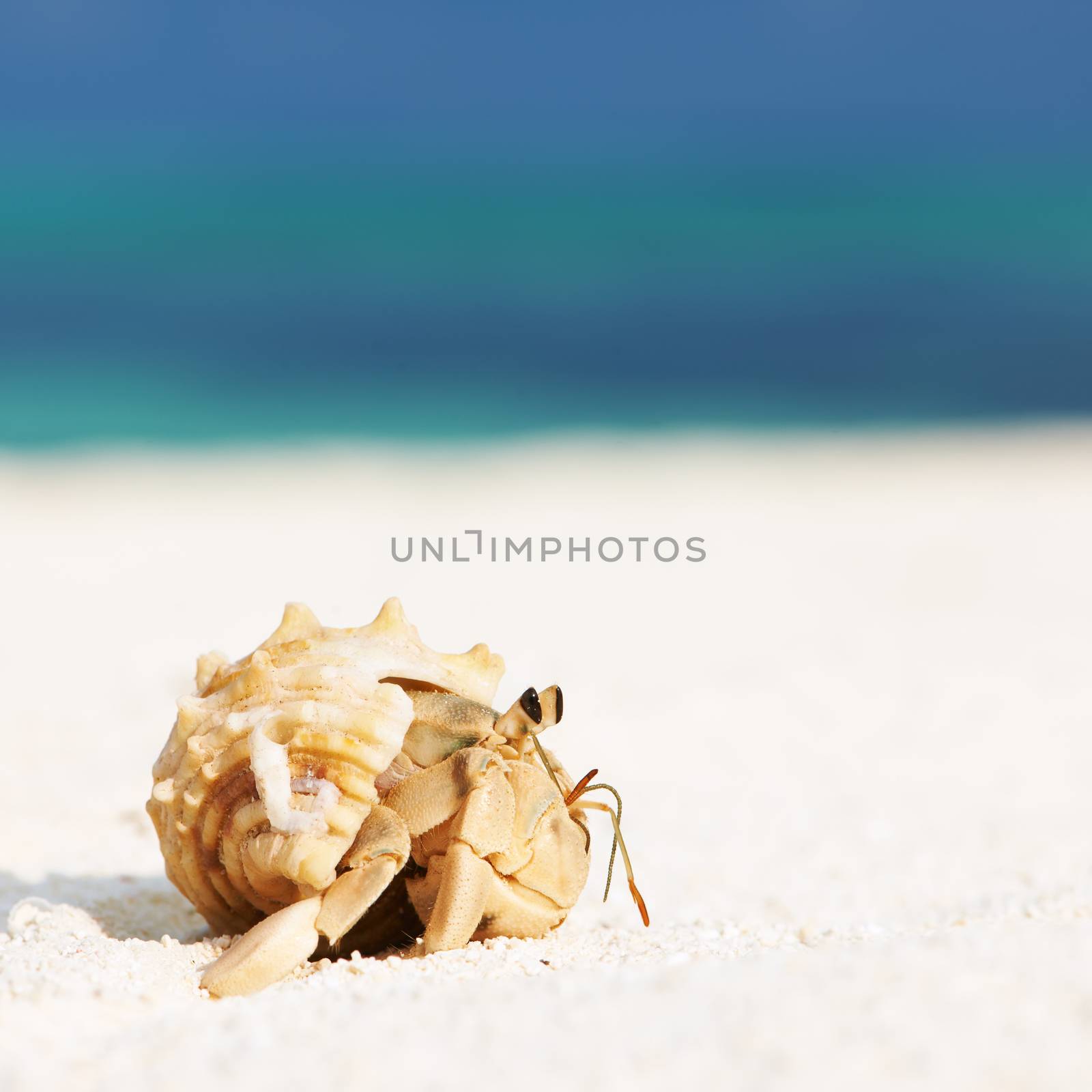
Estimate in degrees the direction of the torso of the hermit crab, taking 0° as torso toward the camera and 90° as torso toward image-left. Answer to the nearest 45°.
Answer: approximately 270°
